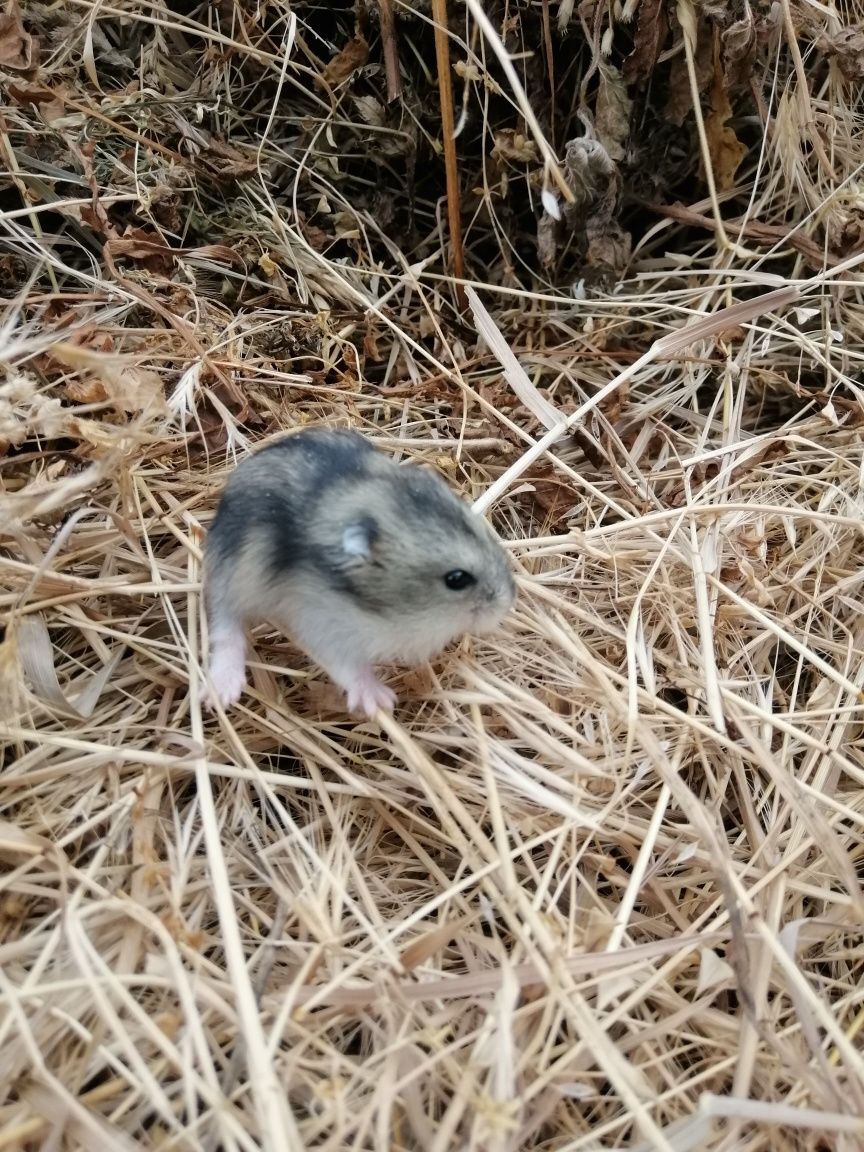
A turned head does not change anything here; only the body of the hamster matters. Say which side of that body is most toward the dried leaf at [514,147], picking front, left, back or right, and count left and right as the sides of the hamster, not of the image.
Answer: left

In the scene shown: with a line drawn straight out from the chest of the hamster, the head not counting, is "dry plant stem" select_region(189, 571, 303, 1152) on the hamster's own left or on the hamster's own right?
on the hamster's own right

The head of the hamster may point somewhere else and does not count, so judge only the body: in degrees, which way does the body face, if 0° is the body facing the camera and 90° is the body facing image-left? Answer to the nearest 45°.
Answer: approximately 270°

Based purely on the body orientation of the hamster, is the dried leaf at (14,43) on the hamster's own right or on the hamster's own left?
on the hamster's own left

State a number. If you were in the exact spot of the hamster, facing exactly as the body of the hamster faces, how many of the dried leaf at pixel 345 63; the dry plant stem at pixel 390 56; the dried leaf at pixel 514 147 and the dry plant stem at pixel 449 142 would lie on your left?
4

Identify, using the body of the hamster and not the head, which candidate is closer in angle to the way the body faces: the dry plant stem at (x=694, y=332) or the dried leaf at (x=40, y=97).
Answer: the dry plant stem

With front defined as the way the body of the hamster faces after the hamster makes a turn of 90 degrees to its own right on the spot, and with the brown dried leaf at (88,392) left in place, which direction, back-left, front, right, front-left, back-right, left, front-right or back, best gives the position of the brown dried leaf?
back-right

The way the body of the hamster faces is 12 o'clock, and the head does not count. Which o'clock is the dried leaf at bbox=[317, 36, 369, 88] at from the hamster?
The dried leaf is roughly at 9 o'clock from the hamster.

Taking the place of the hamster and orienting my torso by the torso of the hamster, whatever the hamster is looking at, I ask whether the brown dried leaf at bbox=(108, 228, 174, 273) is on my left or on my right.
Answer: on my left
